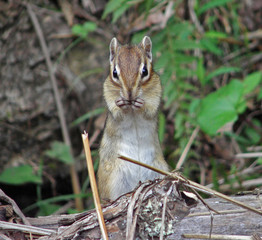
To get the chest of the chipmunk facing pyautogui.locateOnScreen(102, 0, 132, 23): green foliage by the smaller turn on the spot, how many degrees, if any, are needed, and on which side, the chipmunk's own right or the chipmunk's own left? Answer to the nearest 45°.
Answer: approximately 180°

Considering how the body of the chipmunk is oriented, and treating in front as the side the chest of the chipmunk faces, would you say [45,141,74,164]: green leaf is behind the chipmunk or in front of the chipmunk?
behind

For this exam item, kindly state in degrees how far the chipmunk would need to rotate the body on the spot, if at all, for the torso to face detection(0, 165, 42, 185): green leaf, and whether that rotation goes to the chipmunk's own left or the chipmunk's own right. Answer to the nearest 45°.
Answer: approximately 135° to the chipmunk's own right

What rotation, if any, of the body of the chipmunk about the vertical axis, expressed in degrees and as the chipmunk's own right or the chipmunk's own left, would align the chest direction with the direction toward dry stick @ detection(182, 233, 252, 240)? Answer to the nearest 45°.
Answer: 0° — it already faces it

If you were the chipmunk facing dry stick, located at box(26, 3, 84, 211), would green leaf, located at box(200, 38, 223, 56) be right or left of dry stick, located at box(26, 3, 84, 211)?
right

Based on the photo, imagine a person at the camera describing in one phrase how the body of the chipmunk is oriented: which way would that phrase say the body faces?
toward the camera

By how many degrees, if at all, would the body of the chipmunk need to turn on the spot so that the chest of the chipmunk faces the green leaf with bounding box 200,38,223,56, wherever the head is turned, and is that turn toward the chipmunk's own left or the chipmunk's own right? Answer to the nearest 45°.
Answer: approximately 135° to the chipmunk's own left

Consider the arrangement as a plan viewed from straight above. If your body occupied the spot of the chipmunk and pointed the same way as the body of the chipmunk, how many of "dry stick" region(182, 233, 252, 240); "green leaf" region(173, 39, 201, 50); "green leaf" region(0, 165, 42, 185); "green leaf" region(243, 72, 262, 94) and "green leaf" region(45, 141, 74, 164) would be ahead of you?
1

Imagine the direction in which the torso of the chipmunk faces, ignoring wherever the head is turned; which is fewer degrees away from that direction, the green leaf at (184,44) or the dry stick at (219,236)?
the dry stick

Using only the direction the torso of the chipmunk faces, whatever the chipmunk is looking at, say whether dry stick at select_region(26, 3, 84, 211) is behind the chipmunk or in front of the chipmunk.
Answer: behind

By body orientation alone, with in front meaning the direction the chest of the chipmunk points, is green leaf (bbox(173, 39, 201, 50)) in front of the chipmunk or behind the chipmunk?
behind
